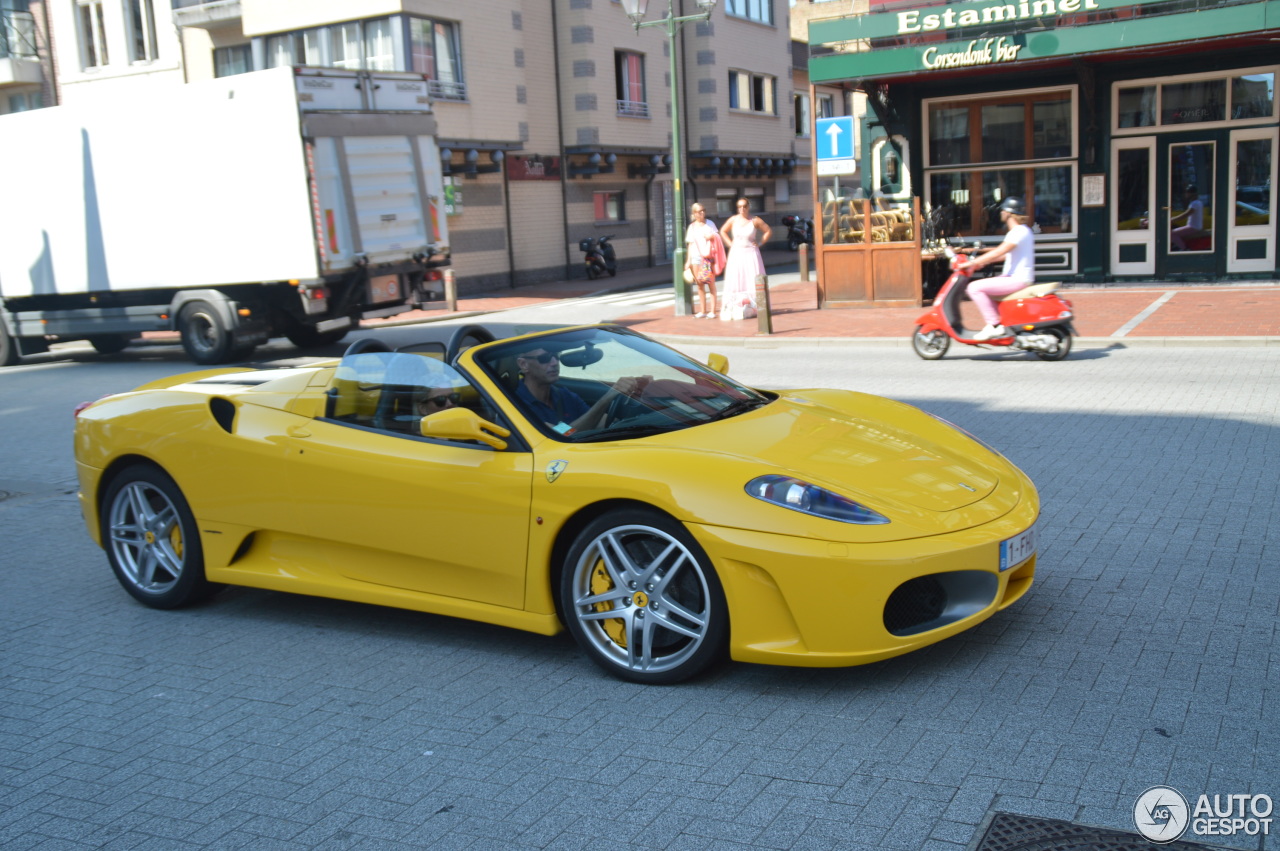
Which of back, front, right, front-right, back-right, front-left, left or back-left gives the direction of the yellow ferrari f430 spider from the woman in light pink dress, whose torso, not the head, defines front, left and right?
front

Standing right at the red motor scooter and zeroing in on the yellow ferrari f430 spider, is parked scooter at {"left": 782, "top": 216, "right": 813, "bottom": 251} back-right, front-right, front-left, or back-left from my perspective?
back-right

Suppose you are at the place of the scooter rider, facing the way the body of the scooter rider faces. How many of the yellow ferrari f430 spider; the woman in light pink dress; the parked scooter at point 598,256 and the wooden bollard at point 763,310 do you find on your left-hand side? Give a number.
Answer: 1

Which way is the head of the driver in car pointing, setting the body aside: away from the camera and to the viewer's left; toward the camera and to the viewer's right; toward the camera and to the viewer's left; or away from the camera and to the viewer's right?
toward the camera and to the viewer's right

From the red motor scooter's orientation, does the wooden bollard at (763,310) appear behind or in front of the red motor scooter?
in front

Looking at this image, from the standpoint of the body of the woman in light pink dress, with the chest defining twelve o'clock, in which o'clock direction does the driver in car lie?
The driver in car is roughly at 12 o'clock from the woman in light pink dress.

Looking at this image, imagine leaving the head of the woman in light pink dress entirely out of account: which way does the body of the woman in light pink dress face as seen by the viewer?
toward the camera

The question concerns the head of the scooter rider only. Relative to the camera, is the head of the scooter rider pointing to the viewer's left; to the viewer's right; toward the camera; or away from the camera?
to the viewer's left

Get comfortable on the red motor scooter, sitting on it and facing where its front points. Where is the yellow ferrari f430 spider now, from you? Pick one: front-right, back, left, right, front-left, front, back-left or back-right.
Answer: left

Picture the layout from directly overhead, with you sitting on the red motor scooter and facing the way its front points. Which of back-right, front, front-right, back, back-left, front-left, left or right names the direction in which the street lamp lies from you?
front-right

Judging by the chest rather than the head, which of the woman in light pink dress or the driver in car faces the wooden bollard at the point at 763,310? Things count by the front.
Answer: the woman in light pink dress

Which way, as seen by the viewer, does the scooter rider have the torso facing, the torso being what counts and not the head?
to the viewer's left

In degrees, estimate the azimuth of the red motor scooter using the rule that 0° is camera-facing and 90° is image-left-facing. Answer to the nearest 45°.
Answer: approximately 90°

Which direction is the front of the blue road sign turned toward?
toward the camera

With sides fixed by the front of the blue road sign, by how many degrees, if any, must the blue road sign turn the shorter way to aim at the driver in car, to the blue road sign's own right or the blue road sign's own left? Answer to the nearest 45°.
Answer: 0° — it already faces them

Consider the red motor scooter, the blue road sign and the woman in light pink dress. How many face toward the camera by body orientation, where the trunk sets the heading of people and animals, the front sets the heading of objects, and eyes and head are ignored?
2

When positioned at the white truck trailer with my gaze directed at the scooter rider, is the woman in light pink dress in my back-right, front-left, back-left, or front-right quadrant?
front-left

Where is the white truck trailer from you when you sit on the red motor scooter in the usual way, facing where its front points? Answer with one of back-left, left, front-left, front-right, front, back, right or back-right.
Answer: front

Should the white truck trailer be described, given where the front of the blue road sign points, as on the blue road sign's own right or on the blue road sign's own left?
on the blue road sign's own right
